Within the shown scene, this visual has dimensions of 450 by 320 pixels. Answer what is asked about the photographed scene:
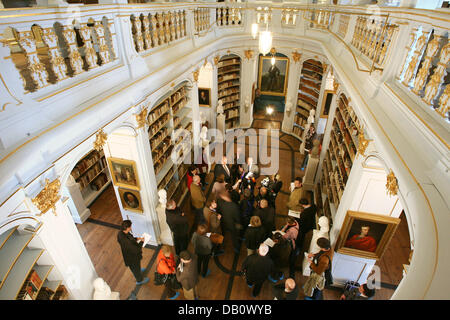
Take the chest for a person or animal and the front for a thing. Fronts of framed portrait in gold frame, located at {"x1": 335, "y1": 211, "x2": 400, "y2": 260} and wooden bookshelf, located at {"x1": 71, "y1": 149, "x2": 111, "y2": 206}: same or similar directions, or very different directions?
very different directions

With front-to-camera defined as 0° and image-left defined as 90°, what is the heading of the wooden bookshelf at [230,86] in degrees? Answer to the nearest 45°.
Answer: approximately 315°

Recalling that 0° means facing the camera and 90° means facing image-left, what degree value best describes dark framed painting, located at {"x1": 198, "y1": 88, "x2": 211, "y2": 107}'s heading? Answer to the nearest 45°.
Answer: approximately 315°

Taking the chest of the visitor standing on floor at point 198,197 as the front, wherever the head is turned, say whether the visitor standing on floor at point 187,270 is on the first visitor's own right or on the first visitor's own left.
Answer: on the first visitor's own right

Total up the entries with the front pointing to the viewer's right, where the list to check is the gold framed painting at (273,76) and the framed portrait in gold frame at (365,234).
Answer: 0

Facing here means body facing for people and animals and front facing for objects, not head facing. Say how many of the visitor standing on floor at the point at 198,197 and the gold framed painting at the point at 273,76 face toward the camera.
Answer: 1

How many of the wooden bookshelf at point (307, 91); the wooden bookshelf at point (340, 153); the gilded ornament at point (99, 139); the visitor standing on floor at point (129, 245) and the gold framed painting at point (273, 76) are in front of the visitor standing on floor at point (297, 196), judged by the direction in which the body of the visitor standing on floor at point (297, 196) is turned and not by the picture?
2

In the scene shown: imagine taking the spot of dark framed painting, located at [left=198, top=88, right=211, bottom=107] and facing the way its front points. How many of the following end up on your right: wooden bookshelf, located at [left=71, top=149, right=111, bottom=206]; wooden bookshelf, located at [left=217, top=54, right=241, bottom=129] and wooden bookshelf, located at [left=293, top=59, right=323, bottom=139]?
1

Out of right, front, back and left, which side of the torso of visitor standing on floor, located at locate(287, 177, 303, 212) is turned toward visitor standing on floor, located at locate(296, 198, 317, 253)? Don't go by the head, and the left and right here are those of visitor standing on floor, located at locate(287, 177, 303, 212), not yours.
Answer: left

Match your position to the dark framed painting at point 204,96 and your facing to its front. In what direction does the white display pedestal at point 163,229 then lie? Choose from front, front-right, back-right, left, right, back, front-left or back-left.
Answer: front-right
